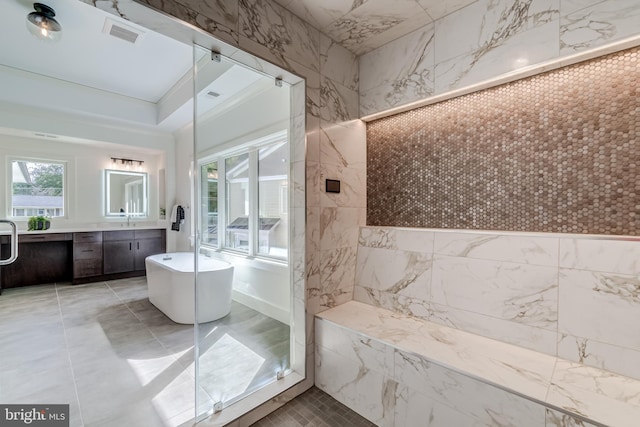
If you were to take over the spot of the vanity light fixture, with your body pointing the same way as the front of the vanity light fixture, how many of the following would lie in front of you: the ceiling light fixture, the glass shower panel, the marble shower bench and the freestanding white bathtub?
4

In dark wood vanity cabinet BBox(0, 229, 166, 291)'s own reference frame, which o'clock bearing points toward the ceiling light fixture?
The ceiling light fixture is roughly at 12 o'clock from the dark wood vanity cabinet.

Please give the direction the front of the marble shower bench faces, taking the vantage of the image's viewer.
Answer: facing the viewer and to the left of the viewer

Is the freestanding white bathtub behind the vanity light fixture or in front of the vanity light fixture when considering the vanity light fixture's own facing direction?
in front

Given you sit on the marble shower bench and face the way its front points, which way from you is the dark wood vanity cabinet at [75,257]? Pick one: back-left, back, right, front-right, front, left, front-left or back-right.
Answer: front-right

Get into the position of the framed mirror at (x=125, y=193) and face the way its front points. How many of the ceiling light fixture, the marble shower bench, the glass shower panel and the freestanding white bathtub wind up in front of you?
4

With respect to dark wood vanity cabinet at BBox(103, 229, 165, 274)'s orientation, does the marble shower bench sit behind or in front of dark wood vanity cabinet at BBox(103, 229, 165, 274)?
in front

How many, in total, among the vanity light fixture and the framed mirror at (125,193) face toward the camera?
2

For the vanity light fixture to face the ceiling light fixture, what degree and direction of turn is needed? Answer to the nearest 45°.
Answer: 0° — it already faces it

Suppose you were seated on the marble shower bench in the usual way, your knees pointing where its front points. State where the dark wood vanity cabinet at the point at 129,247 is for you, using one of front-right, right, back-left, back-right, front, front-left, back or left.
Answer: front-right

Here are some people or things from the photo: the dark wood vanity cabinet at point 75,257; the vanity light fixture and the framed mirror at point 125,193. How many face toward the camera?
3

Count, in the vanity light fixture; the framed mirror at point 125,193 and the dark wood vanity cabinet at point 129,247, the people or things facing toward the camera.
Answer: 3
